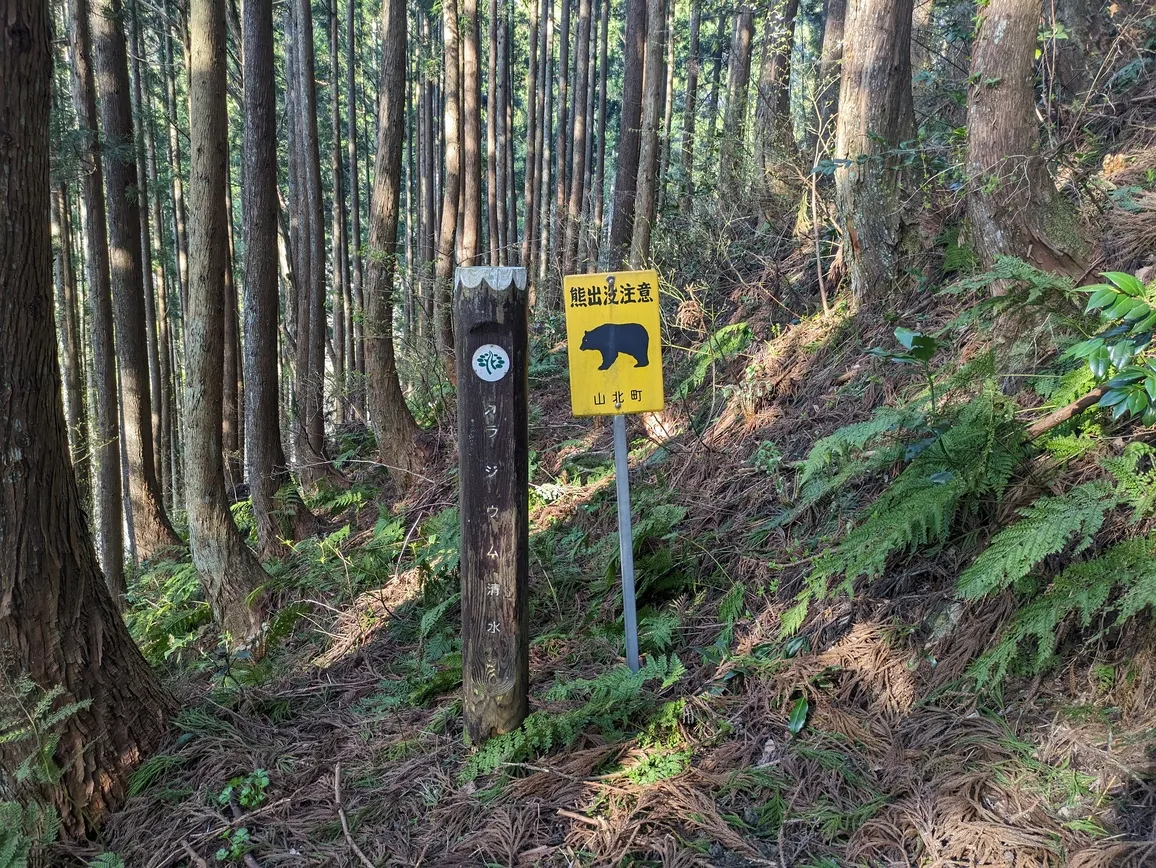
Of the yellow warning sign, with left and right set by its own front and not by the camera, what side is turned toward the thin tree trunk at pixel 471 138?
back

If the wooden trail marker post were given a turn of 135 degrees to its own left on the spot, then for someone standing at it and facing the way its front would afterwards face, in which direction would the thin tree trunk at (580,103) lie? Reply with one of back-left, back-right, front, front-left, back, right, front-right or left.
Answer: front-left

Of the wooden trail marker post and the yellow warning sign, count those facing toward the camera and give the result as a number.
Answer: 2

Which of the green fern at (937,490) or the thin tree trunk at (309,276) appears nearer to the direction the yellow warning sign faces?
the green fern

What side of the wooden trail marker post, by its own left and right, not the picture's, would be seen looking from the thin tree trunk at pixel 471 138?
back

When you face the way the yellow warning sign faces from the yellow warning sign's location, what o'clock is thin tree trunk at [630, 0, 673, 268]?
The thin tree trunk is roughly at 6 o'clock from the yellow warning sign.

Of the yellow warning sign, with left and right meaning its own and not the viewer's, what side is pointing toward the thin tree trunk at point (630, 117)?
back

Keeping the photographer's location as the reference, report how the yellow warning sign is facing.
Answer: facing the viewer

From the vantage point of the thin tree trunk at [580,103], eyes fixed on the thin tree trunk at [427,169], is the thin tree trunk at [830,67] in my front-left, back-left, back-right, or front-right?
back-left

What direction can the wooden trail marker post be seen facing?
toward the camera

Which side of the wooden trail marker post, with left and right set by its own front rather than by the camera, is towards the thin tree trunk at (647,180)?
back
